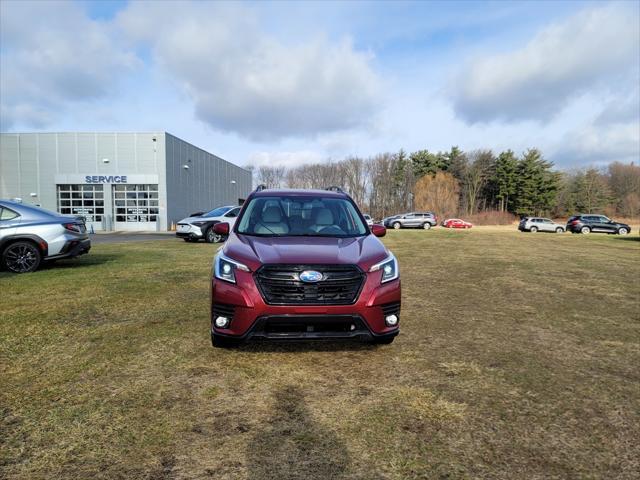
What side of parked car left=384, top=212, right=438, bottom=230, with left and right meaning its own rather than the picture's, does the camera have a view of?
left

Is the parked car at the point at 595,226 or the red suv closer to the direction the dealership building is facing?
the red suv

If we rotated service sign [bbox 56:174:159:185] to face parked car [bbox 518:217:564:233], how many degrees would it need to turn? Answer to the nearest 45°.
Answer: approximately 90° to its left

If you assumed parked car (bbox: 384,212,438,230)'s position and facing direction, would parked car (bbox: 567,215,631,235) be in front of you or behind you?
behind

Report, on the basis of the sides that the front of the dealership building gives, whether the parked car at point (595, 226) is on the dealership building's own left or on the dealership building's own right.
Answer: on the dealership building's own left

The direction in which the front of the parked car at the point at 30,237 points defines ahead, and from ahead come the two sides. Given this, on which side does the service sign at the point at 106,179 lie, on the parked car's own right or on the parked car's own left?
on the parked car's own right

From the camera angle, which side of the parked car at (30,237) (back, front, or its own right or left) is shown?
left

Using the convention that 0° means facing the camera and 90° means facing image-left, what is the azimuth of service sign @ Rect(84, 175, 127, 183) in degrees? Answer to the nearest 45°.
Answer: approximately 0°

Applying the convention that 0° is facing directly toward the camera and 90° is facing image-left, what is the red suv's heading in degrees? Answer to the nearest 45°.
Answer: approximately 0°

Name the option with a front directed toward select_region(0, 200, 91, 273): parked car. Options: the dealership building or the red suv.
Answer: the dealership building

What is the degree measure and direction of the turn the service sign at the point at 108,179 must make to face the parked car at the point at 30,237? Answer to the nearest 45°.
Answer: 0° — it already faces it

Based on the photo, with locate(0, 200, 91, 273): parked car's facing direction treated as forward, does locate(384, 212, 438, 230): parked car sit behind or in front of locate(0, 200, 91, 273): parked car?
behind

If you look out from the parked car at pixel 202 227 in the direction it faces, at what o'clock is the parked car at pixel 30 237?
the parked car at pixel 30 237 is roughly at 11 o'clock from the parked car at pixel 202 227.

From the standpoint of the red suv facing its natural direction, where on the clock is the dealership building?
The dealership building is roughly at 5 o'clock from the red suv.

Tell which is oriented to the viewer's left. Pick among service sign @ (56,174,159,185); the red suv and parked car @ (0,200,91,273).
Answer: the parked car
